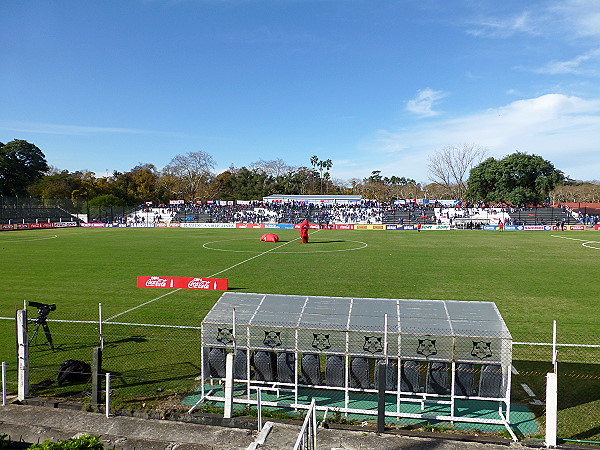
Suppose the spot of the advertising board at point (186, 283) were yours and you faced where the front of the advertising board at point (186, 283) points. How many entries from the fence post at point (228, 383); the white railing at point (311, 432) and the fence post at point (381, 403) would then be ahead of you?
3

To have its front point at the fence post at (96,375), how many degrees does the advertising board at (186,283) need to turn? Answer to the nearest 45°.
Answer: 0° — it already faces it

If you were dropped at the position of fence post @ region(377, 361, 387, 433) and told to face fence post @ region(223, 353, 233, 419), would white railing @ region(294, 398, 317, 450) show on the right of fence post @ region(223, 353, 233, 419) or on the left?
left

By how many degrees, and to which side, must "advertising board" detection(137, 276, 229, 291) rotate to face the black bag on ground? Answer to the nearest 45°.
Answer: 0° — it already faces it

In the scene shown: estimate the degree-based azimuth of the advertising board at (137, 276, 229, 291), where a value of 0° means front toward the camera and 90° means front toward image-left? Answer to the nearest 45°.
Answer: approximately 0°
